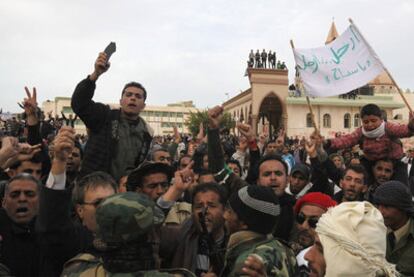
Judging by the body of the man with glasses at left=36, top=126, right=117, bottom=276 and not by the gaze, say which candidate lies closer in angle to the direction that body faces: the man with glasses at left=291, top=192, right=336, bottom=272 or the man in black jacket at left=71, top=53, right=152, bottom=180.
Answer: the man with glasses

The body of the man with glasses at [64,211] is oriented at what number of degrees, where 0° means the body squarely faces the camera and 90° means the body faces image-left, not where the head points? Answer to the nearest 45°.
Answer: approximately 315°

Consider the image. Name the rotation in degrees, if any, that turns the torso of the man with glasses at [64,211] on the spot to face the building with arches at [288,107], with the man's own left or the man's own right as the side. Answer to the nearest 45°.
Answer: approximately 90° to the man's own left

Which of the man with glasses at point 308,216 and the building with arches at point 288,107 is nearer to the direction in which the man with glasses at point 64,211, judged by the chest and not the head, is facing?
the man with glasses

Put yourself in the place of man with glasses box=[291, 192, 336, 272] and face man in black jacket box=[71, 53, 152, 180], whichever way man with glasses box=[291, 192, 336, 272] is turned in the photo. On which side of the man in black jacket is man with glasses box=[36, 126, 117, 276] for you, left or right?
left

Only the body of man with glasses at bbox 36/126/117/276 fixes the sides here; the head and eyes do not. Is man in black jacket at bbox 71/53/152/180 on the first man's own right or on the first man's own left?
on the first man's own left

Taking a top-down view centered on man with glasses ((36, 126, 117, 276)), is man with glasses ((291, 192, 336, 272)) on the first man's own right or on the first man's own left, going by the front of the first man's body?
on the first man's own left
